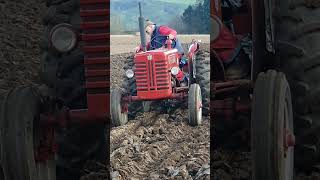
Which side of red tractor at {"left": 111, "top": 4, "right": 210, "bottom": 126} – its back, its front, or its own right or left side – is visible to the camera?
front
